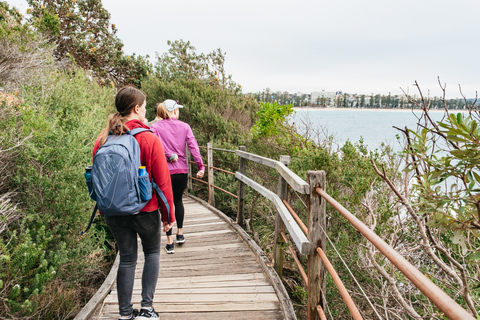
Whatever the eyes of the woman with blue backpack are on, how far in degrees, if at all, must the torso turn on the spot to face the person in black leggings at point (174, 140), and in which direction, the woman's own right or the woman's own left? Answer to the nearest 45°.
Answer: approximately 45° to the woman's own left

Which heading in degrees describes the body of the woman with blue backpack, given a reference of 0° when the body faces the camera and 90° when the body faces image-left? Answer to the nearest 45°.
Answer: approximately 225°

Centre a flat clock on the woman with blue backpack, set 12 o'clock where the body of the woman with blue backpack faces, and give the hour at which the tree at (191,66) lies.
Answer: The tree is roughly at 11 o'clock from the woman with blue backpack.

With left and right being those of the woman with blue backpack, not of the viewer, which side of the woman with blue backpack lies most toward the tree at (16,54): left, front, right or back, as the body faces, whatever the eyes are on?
left

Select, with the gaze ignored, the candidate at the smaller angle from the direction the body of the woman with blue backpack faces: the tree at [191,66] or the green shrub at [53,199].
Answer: the tree

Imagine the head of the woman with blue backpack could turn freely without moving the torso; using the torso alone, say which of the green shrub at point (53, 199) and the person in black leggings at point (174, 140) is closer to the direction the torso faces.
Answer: the person in black leggings

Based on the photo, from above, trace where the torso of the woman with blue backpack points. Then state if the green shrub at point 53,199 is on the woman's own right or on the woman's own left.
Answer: on the woman's own left

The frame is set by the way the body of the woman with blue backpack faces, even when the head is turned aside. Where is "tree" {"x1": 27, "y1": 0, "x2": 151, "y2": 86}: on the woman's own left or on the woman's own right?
on the woman's own left

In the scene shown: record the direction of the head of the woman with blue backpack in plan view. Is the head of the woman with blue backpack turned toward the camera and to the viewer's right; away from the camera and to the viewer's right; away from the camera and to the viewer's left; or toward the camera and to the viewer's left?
away from the camera and to the viewer's right

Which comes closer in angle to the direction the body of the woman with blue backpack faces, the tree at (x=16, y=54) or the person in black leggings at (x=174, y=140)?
the person in black leggings
